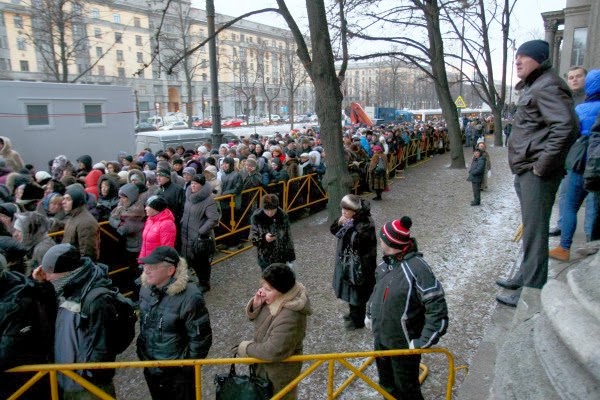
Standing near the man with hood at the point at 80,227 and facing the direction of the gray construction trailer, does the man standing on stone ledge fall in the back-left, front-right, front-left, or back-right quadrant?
back-right

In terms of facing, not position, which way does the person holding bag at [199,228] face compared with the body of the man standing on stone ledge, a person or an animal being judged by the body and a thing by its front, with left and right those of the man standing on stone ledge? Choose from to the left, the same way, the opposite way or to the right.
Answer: to the left

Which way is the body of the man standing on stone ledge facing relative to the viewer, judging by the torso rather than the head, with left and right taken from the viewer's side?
facing to the left of the viewer

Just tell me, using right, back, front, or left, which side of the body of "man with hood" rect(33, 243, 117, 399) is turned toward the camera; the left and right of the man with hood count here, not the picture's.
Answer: left

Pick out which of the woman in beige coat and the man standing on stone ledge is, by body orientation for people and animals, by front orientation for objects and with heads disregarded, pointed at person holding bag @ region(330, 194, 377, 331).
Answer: the man standing on stone ledge

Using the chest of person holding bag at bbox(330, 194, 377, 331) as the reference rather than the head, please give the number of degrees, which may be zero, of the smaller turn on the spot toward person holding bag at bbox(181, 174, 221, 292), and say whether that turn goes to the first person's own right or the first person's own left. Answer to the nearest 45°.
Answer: approximately 90° to the first person's own right

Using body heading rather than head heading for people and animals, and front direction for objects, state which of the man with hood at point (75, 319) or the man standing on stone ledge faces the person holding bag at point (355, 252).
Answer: the man standing on stone ledge

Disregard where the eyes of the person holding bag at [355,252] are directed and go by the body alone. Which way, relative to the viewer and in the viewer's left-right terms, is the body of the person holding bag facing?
facing the viewer and to the left of the viewer

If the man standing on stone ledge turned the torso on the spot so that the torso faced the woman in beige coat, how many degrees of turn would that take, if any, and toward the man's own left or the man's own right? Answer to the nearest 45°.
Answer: approximately 45° to the man's own left
